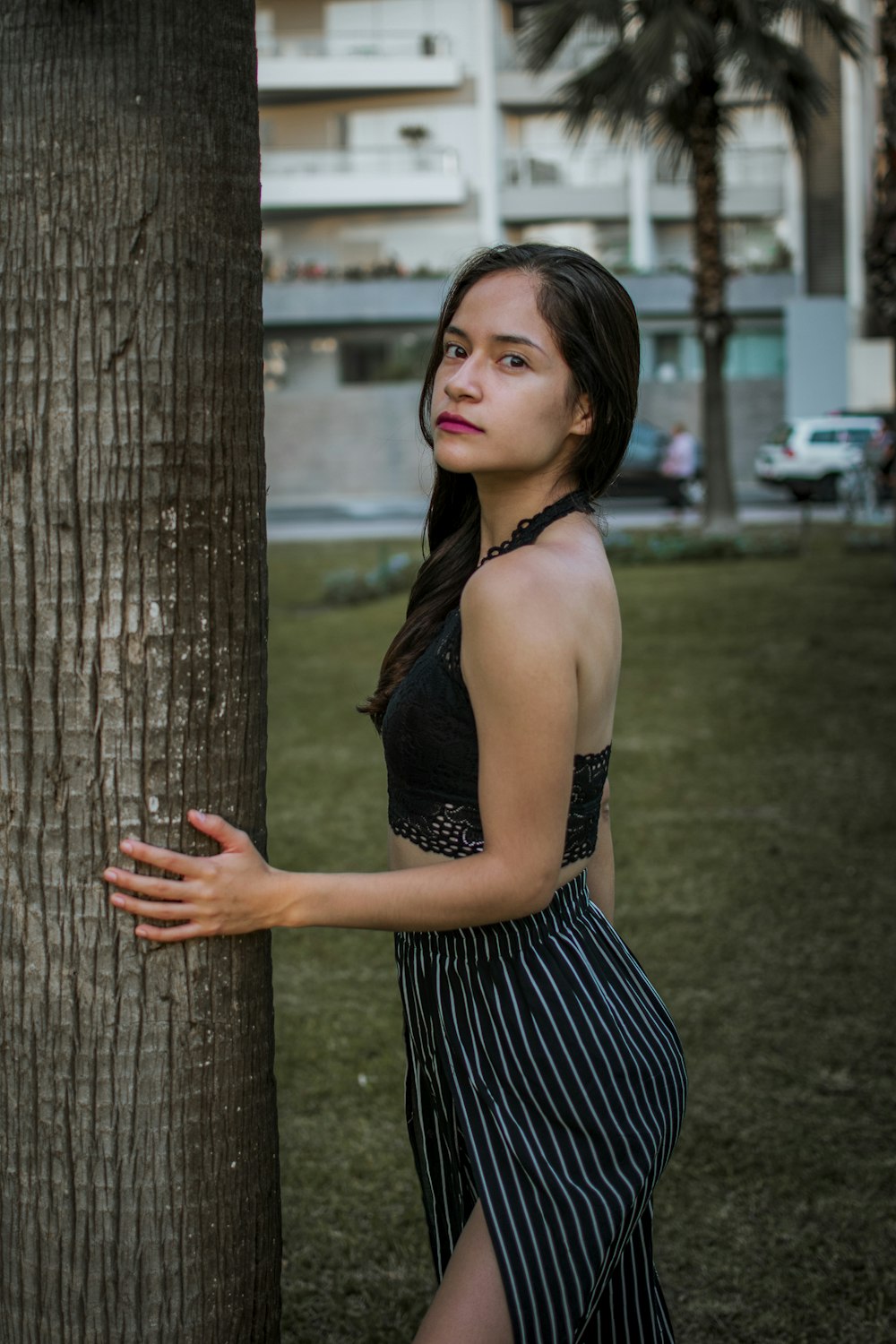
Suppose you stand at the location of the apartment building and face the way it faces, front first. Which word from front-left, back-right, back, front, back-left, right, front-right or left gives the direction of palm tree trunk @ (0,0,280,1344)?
front

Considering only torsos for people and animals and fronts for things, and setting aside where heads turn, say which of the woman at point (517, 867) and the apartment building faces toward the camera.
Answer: the apartment building

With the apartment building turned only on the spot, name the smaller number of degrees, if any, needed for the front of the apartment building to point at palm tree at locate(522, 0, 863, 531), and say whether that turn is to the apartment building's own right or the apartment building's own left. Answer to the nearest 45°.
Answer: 0° — it already faces it

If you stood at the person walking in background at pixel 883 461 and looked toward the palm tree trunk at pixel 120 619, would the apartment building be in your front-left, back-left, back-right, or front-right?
back-right

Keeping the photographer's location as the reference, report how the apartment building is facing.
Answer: facing the viewer

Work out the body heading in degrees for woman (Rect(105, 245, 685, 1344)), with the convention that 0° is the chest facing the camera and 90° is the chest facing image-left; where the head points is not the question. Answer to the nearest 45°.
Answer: approximately 90°

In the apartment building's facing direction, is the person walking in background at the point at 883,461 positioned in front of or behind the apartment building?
in front

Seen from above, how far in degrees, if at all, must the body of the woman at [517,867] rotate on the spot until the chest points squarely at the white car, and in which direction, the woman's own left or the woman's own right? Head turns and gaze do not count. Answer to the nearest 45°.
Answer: approximately 90° to the woman's own right

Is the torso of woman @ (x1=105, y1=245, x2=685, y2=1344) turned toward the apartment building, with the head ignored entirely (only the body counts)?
no

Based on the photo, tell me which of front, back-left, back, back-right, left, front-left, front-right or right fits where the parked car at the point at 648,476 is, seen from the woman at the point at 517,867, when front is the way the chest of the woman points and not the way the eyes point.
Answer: right

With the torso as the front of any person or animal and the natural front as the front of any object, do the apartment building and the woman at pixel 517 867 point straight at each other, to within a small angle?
no
